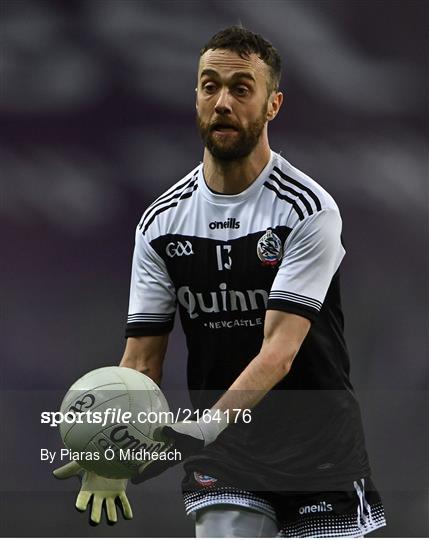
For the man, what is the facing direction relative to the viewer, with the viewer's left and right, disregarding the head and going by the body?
facing the viewer and to the left of the viewer
